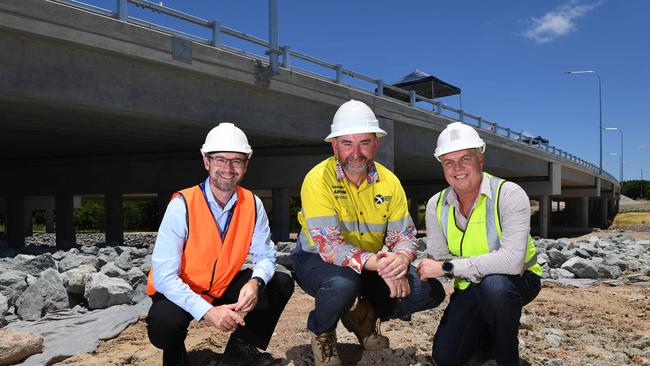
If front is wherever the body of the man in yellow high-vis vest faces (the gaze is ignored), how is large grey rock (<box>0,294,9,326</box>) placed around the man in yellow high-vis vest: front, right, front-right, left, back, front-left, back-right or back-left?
front-right

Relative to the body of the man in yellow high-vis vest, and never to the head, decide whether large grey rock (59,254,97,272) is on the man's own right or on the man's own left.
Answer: on the man's own right

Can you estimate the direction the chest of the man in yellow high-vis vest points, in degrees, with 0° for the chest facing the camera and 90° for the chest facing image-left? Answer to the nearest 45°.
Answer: approximately 45°

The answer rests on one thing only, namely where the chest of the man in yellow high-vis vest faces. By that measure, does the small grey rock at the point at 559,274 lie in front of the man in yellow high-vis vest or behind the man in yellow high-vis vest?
behind

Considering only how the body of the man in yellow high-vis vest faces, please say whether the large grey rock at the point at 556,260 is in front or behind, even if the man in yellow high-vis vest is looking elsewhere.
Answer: behind

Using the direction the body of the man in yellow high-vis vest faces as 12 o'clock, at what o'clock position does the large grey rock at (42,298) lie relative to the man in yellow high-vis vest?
The large grey rock is roughly at 2 o'clock from the man in yellow high-vis vest.

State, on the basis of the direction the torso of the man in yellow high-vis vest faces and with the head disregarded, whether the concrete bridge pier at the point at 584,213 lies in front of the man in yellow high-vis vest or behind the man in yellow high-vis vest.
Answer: behind

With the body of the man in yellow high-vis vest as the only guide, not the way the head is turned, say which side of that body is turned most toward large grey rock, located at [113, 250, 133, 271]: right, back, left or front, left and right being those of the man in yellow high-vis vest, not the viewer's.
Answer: right

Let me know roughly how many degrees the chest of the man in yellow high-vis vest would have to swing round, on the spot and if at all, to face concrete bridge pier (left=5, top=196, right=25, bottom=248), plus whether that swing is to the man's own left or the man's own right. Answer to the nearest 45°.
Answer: approximately 90° to the man's own right
